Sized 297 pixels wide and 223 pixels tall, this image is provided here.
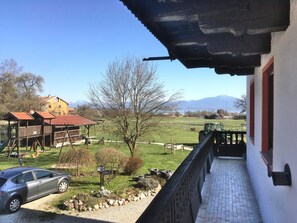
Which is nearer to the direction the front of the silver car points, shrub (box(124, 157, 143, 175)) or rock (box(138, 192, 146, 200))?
the shrub

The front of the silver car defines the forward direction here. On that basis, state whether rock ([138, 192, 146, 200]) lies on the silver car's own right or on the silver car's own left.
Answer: on the silver car's own right

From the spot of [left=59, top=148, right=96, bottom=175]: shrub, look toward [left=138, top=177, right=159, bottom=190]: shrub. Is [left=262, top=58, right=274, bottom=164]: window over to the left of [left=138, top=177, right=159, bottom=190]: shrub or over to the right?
right
